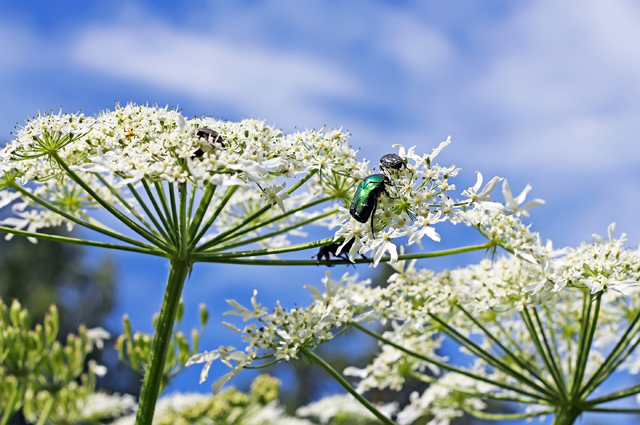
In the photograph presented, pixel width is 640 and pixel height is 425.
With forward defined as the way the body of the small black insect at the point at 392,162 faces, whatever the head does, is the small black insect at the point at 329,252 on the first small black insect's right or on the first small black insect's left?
on the first small black insect's right
